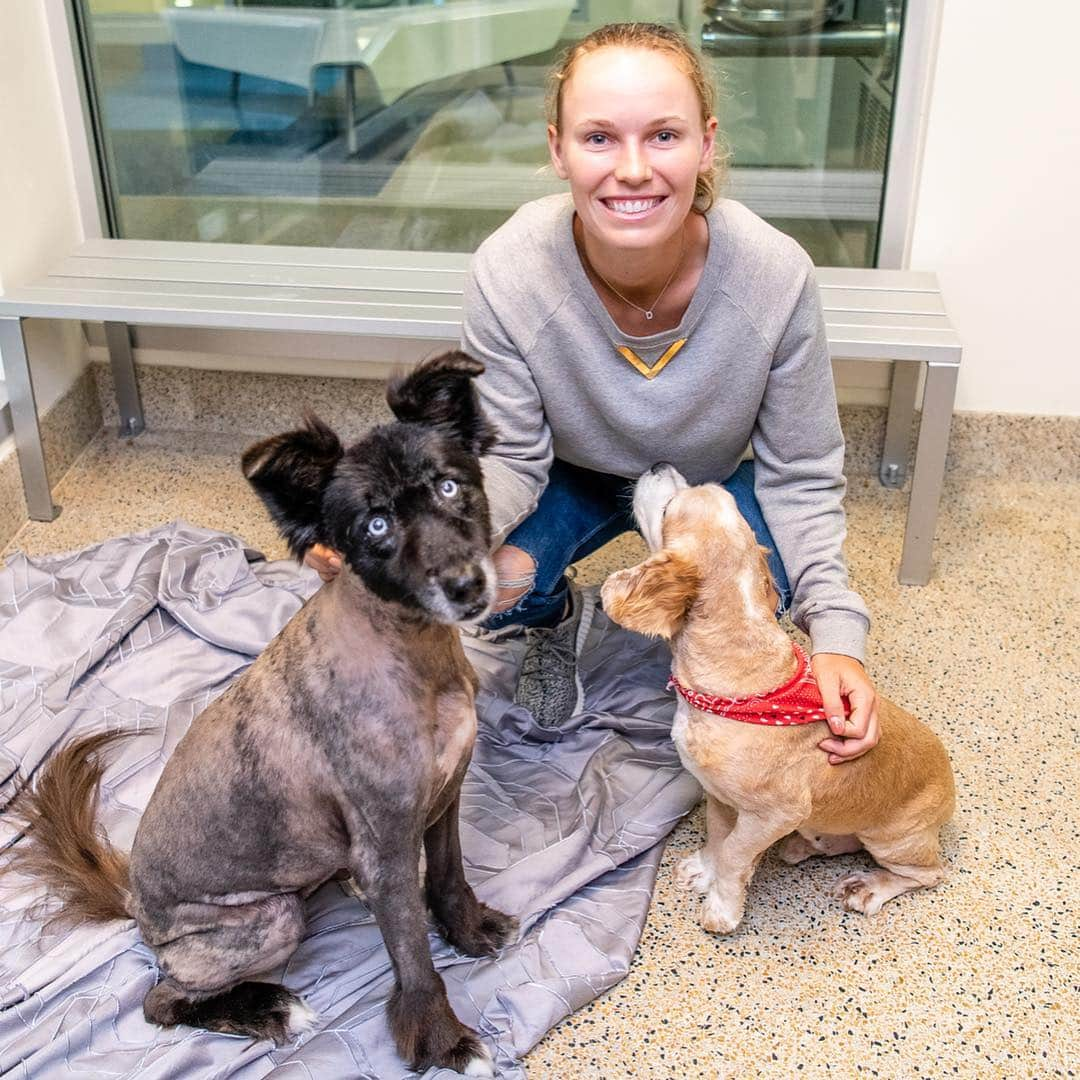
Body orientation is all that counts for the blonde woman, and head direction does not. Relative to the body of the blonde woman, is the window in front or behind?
behind

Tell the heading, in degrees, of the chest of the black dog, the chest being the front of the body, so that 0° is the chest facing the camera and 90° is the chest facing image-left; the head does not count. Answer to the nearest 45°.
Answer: approximately 315°

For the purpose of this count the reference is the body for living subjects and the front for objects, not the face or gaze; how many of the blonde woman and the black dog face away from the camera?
0
